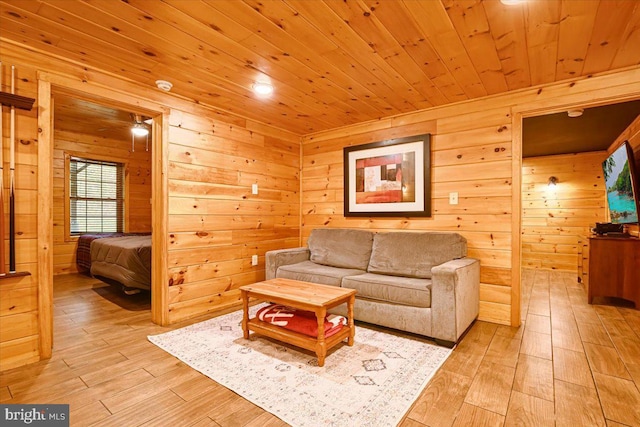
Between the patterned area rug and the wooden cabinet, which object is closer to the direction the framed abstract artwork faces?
the patterned area rug

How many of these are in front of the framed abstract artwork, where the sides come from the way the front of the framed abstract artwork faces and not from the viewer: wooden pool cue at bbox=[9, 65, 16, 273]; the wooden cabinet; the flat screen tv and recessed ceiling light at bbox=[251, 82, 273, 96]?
2

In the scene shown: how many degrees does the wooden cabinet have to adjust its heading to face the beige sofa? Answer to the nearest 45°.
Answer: approximately 45° to its left

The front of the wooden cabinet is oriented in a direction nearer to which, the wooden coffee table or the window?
the window

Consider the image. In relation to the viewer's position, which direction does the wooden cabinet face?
facing to the left of the viewer

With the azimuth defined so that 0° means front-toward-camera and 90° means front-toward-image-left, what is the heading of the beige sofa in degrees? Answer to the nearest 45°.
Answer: approximately 45°

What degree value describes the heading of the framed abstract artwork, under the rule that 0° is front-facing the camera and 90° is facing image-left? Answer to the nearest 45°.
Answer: approximately 45°

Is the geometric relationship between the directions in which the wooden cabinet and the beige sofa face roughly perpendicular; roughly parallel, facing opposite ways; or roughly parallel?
roughly perpendicular

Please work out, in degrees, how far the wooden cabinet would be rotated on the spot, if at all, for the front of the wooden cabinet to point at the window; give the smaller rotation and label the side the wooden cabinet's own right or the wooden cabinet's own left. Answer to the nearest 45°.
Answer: approximately 45° to the wooden cabinet's own left

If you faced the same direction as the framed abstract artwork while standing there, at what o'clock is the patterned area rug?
The patterned area rug is roughly at 11 o'clock from the framed abstract artwork.

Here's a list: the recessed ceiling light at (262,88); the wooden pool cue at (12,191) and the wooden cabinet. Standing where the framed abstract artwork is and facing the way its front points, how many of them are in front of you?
2
